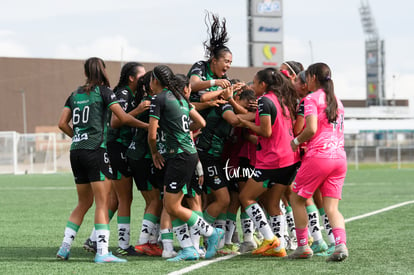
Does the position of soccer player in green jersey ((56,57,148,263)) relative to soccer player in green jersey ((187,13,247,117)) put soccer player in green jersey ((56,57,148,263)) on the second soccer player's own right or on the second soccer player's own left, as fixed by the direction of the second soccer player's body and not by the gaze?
on the second soccer player's own right

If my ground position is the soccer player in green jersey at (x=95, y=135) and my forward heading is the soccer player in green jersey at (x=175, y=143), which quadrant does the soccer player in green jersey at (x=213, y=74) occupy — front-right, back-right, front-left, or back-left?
front-left

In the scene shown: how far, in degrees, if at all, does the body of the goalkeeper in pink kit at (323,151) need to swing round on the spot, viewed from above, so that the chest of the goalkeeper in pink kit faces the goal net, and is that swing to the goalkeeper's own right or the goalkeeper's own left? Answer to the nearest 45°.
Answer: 0° — they already face it

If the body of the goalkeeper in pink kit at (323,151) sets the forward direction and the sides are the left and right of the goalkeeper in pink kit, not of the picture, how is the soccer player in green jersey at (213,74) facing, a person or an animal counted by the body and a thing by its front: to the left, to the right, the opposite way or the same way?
the opposite way

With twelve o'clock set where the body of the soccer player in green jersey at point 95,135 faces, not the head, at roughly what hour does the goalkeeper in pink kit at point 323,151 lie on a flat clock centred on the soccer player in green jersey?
The goalkeeper in pink kit is roughly at 2 o'clock from the soccer player in green jersey.

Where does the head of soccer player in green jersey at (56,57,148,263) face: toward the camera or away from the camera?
away from the camera

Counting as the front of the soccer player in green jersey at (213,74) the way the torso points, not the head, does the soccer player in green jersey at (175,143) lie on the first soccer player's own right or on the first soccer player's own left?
on the first soccer player's own right

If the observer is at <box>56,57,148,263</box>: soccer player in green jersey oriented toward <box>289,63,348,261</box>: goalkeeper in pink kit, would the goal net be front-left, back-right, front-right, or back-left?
back-left

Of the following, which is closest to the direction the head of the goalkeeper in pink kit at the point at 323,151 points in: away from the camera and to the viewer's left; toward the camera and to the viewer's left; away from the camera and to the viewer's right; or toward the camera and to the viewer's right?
away from the camera and to the viewer's left

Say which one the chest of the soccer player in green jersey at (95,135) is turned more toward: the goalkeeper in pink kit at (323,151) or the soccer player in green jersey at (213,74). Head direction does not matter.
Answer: the soccer player in green jersey

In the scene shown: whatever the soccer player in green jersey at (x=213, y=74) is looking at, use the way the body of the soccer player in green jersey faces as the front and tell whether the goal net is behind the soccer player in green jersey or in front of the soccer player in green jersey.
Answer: behind

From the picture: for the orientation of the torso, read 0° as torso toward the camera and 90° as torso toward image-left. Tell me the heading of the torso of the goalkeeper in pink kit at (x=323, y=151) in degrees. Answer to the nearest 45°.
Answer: approximately 135°
